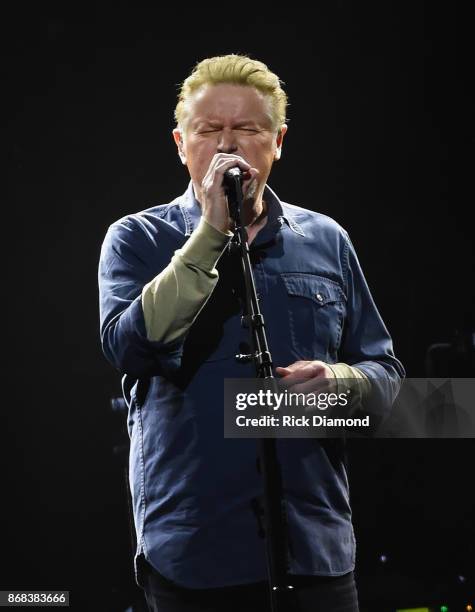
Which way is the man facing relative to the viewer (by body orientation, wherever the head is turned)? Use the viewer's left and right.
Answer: facing the viewer
